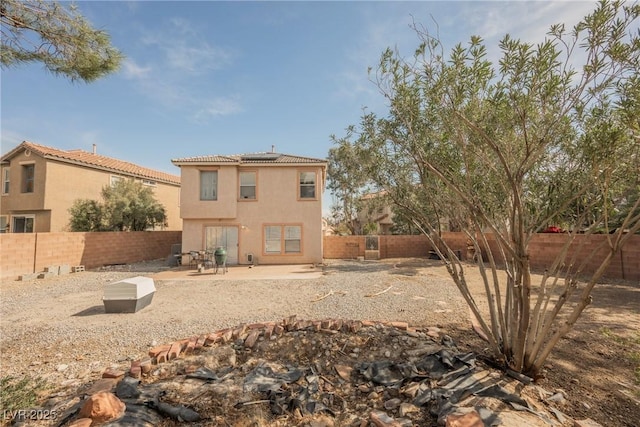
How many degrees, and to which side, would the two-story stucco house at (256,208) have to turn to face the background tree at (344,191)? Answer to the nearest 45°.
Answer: approximately 45° to its right

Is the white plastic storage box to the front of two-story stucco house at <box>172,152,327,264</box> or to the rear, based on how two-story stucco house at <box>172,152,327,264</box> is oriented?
to the rear

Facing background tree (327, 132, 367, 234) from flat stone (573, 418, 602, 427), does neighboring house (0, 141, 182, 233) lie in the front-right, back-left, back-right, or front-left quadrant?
front-left

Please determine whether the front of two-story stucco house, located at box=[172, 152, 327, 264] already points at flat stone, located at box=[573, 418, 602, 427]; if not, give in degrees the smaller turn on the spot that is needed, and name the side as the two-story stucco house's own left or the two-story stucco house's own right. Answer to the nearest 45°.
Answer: approximately 180°

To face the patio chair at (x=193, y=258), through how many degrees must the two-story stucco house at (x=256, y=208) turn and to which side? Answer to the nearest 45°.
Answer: approximately 90° to its left

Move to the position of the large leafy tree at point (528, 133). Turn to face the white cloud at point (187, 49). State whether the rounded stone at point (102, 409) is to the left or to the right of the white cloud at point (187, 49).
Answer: left

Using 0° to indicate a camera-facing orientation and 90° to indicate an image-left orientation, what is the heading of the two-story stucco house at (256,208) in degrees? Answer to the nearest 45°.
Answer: approximately 180°

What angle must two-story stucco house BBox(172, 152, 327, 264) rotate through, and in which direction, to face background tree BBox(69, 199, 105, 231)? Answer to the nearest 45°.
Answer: approximately 45° to its left
